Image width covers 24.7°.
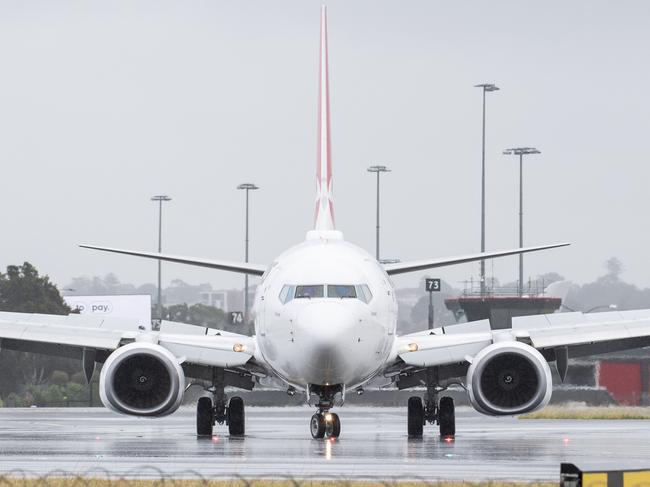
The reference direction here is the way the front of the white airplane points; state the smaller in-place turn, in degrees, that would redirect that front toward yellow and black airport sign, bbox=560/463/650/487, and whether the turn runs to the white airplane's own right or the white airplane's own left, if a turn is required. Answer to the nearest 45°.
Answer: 0° — it already faces it

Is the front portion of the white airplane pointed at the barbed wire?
yes

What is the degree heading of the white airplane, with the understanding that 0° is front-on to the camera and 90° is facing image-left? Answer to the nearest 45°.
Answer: approximately 0°
